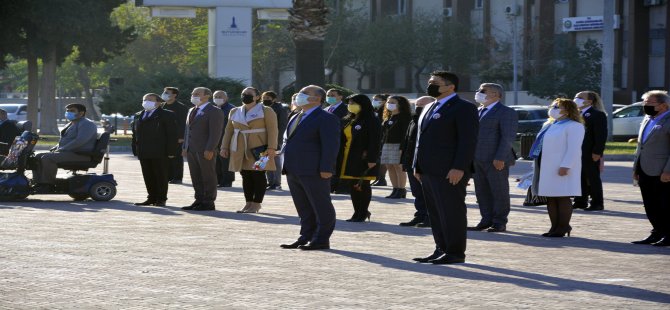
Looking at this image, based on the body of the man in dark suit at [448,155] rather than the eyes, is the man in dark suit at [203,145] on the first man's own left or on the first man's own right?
on the first man's own right

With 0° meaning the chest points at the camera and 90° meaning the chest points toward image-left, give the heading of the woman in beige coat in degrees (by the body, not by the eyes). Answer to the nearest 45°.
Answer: approximately 45°

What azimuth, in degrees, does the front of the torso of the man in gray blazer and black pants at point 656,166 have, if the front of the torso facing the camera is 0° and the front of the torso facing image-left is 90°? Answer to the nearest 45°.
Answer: approximately 45°

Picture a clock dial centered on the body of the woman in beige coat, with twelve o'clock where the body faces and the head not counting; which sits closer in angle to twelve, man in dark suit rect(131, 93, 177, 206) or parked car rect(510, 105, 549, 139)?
the man in dark suit

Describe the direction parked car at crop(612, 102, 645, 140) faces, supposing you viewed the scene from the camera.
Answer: facing to the left of the viewer

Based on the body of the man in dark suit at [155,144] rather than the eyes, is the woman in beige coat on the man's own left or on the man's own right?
on the man's own left

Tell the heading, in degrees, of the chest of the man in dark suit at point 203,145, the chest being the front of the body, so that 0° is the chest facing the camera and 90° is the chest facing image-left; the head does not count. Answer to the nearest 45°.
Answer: approximately 45°
